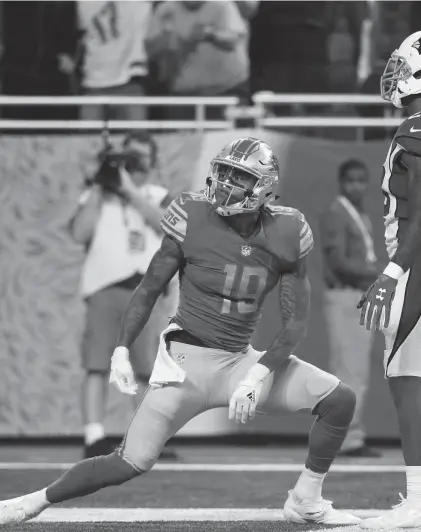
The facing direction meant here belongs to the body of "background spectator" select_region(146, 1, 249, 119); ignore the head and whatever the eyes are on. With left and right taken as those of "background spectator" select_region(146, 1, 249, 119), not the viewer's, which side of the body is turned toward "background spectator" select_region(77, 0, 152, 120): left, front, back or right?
right

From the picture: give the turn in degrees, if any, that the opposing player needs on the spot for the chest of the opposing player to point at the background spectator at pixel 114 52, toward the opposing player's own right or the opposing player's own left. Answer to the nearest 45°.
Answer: approximately 45° to the opposing player's own right

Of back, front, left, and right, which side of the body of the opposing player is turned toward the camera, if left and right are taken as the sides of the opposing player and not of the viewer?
left

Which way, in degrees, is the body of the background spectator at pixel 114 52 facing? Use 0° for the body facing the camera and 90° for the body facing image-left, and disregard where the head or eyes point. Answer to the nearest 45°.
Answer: approximately 0°

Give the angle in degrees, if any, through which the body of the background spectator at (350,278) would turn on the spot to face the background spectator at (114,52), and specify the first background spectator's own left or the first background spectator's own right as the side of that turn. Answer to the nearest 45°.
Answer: approximately 135° to the first background spectator's own right

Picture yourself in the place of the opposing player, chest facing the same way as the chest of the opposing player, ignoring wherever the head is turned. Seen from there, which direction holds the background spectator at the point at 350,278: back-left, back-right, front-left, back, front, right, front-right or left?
right
